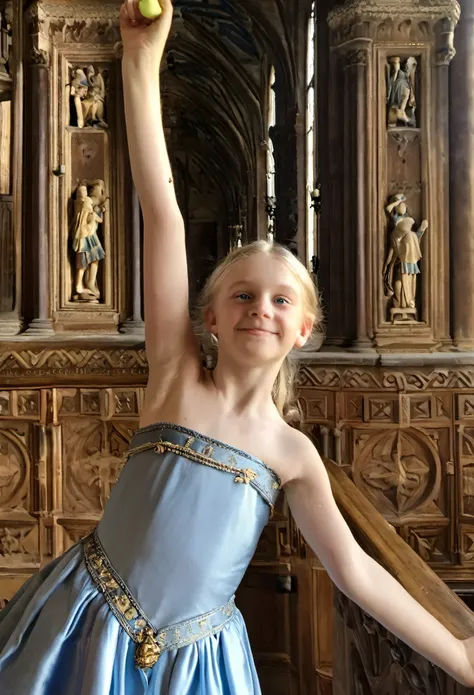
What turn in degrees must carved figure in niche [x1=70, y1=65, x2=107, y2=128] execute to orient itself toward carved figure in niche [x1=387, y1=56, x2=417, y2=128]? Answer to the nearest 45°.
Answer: approximately 90° to its left

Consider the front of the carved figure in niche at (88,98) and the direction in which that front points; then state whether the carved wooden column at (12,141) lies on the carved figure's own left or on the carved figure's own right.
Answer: on the carved figure's own right

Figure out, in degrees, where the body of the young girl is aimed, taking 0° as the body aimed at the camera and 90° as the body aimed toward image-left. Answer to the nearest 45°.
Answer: approximately 0°

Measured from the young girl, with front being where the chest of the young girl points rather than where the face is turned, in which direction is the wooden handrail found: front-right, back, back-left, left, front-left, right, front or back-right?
back-left

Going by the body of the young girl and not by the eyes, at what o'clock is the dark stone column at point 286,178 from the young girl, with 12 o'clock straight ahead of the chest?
The dark stone column is roughly at 6 o'clock from the young girl.

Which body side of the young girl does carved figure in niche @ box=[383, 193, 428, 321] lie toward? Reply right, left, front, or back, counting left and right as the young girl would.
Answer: back

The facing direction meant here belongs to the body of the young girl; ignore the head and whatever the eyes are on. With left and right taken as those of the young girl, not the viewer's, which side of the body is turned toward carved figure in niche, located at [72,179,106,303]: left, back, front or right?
back
